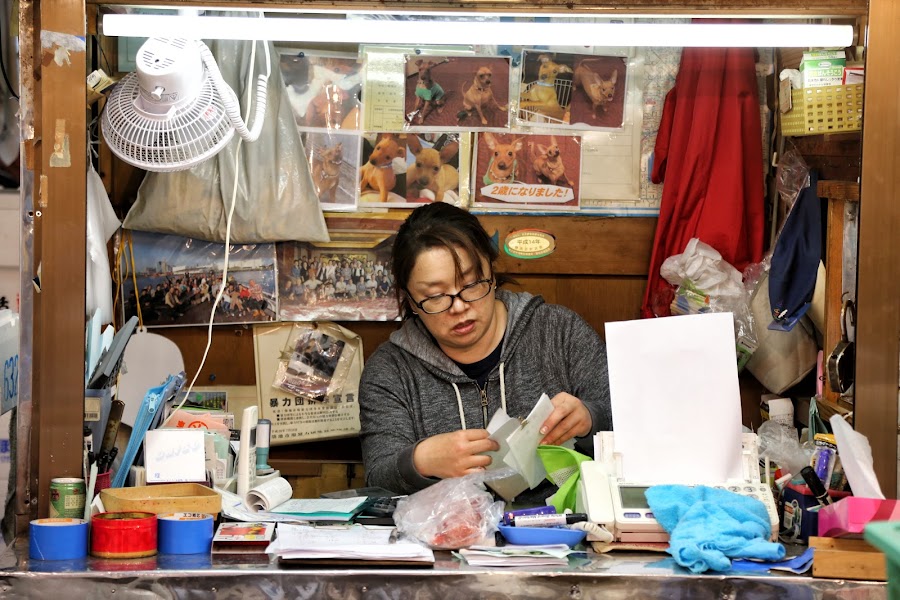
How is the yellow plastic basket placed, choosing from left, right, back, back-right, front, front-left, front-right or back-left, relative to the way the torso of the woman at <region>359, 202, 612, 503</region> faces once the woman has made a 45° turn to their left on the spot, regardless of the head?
front-left

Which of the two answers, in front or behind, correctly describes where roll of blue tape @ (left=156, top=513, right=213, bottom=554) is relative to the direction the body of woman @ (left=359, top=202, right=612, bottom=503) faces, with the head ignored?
in front

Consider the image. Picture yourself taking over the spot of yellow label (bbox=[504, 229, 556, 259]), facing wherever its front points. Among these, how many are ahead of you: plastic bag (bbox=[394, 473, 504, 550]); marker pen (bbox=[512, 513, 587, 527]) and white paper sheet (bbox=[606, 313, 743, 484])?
3

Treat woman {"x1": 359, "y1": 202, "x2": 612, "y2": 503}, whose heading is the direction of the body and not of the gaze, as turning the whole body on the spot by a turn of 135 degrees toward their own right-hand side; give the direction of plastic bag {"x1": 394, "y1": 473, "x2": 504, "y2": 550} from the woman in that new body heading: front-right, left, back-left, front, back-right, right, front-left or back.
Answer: back-left

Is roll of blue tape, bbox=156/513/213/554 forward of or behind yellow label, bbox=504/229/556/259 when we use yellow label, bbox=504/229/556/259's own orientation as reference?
forward

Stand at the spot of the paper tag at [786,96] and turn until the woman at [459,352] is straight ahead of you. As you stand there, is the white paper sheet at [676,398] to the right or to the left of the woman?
left

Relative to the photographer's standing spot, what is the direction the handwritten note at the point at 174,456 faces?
facing the viewer

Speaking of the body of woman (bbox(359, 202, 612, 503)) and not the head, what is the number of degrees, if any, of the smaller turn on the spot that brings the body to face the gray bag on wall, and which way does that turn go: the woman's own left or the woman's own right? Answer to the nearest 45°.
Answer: approximately 135° to the woman's own right

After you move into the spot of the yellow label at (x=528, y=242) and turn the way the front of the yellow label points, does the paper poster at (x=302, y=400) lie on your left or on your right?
on your right

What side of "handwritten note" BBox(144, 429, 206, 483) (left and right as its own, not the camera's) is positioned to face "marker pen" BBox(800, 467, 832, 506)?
left

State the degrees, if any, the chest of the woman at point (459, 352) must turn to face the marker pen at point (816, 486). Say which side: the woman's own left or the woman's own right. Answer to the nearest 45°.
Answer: approximately 45° to the woman's own left

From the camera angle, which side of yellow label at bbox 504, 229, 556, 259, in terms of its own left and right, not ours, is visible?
front

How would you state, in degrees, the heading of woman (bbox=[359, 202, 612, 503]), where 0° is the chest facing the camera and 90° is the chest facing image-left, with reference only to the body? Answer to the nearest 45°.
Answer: approximately 0°

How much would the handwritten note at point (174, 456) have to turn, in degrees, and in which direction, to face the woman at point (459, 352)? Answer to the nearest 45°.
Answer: approximately 135° to its left

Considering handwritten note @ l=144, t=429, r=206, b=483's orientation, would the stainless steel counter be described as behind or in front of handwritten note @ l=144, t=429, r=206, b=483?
in front
